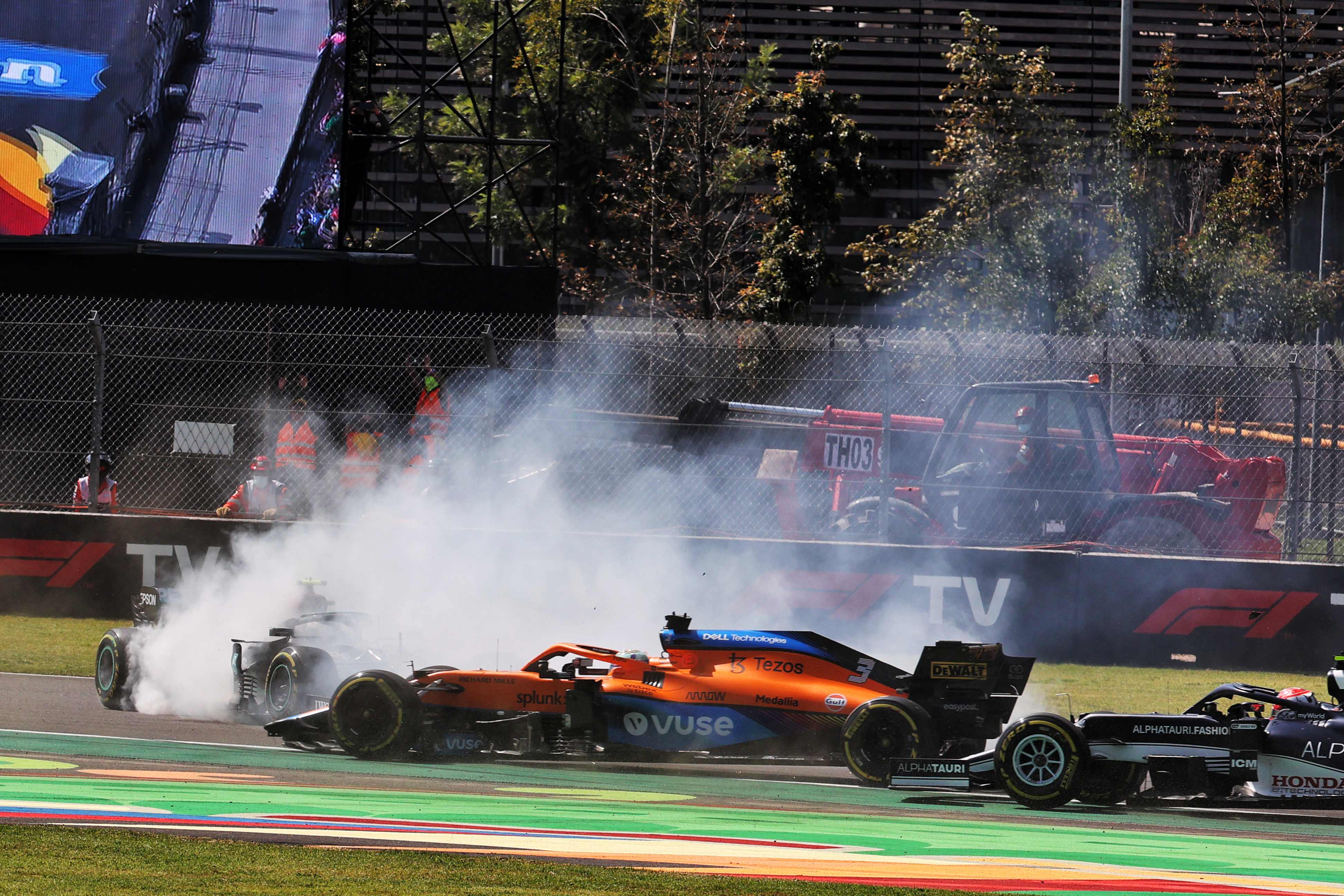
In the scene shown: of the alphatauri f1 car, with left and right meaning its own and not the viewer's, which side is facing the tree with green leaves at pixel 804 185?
right

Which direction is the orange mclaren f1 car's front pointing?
to the viewer's left

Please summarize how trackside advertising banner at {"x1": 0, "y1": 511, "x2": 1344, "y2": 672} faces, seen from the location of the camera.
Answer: facing the viewer

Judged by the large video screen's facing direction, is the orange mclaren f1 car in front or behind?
in front

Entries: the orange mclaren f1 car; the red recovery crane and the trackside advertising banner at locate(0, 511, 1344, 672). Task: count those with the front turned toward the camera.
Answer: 1

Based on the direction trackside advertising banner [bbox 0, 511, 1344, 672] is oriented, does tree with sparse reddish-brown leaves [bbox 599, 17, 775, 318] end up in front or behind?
behind

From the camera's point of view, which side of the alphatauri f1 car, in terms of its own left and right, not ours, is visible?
left

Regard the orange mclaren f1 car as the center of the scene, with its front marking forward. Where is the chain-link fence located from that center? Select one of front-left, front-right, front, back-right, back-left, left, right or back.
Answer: right

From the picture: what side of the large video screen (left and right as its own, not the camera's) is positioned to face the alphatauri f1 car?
front

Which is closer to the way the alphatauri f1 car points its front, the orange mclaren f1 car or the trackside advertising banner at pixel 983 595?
the orange mclaren f1 car

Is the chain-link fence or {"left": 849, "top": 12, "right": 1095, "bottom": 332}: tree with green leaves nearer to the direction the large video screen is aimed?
the chain-link fence

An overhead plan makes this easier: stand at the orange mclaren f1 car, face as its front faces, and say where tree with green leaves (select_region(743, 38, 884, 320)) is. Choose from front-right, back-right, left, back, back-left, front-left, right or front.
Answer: right

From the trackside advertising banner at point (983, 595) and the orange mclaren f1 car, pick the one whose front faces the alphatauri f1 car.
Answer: the trackside advertising banner

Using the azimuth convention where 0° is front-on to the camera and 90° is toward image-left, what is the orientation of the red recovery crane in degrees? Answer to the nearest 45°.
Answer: approximately 90°

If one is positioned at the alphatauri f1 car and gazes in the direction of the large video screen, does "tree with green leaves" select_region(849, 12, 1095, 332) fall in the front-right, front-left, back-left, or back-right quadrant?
front-right

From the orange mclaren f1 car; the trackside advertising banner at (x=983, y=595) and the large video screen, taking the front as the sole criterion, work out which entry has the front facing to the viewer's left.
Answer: the orange mclaren f1 car
